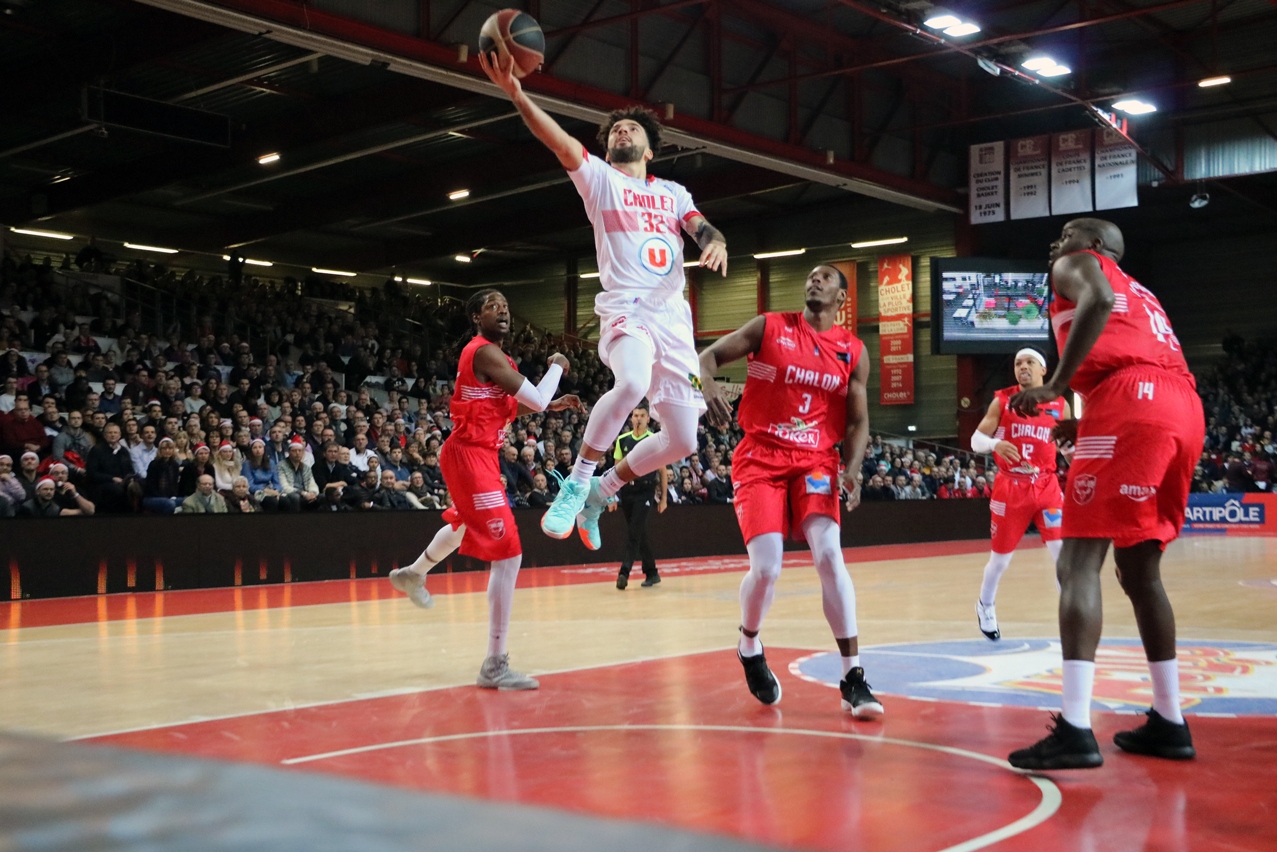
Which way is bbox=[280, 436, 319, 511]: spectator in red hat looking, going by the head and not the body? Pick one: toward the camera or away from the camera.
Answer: toward the camera

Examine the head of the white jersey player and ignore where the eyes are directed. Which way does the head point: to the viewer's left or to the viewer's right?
to the viewer's left

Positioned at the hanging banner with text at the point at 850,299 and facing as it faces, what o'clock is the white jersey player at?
The white jersey player is roughly at 12 o'clock from the hanging banner with text.

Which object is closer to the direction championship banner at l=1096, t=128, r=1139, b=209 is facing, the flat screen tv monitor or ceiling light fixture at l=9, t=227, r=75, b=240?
the ceiling light fixture

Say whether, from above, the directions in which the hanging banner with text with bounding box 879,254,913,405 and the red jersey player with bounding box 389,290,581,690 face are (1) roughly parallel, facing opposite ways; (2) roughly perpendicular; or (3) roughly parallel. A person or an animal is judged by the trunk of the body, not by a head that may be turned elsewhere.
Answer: roughly perpendicular

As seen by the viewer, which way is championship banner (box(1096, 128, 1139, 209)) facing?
toward the camera

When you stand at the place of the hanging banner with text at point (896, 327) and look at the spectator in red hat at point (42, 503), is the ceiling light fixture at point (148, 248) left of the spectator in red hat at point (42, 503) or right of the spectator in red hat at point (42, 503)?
right

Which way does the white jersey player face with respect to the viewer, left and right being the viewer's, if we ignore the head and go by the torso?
facing the viewer

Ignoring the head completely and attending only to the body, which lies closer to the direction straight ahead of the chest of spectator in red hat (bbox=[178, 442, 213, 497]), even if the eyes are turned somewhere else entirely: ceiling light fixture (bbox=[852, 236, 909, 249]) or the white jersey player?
the white jersey player

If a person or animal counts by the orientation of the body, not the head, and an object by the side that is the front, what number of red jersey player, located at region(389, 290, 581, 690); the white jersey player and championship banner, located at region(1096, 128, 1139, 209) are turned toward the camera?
2

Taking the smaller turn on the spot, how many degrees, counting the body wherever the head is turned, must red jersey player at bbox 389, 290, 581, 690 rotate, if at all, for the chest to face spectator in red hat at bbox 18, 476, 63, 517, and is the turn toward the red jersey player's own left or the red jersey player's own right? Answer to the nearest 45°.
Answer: approximately 135° to the red jersey player's own left

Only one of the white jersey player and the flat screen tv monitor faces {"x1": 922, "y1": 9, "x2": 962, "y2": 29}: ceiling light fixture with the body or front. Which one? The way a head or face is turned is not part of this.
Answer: the flat screen tv monitor

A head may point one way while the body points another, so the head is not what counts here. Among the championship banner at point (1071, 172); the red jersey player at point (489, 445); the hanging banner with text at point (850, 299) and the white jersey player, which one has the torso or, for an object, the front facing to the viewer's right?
the red jersey player

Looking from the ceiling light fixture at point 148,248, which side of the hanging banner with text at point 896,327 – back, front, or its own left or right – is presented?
right

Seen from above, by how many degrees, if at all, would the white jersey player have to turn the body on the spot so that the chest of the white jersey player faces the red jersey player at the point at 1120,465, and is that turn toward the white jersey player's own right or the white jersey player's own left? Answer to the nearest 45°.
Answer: approximately 45° to the white jersey player's own left

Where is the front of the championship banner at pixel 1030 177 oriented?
toward the camera
